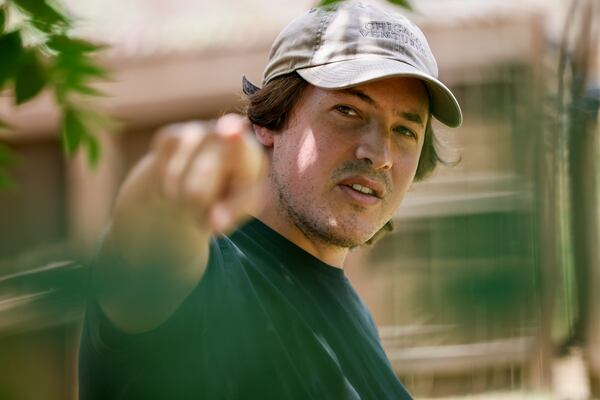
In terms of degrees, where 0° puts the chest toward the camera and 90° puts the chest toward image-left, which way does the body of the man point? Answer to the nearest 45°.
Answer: approximately 315°
